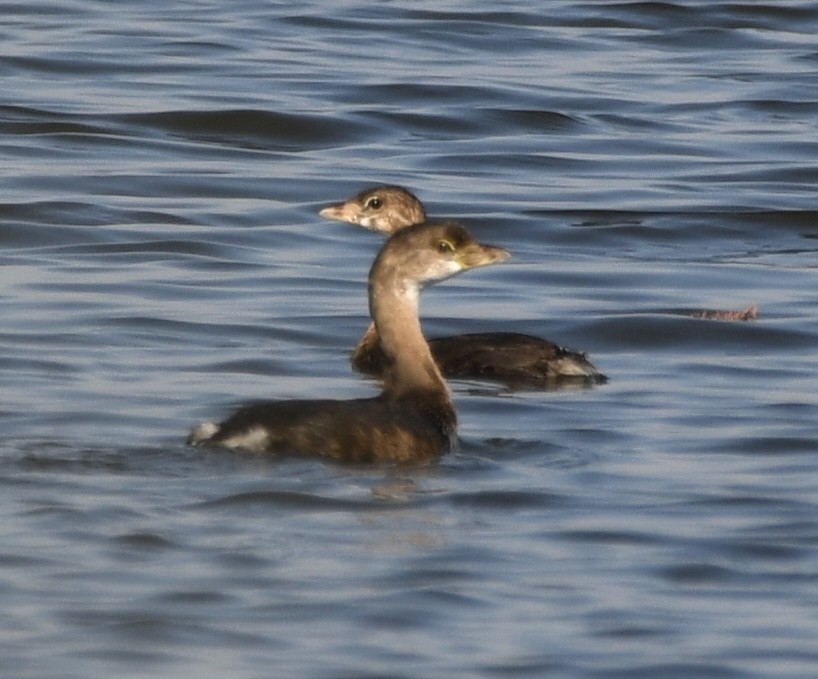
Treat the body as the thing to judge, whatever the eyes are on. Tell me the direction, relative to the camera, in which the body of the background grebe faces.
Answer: to the viewer's left

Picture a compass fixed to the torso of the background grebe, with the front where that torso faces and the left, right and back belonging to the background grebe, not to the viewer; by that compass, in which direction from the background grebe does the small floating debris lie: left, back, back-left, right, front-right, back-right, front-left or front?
back-right
